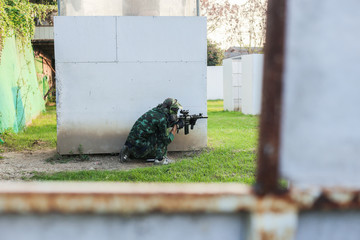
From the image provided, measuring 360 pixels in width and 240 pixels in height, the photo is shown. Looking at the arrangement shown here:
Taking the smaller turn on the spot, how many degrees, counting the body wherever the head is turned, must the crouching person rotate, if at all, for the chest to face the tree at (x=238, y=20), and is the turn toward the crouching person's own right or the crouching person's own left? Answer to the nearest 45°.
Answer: approximately 90° to the crouching person's own left

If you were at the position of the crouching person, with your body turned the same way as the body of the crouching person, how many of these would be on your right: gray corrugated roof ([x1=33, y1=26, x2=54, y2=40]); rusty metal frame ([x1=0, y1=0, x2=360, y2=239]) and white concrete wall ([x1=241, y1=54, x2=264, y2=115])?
1

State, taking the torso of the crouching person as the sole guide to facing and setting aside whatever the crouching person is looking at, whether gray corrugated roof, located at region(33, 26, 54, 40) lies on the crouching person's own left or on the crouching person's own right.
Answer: on the crouching person's own left

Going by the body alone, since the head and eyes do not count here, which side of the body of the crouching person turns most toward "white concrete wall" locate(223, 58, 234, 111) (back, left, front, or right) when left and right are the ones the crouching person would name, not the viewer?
left

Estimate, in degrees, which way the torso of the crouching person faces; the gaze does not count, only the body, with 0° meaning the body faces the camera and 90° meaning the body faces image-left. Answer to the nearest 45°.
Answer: approximately 270°

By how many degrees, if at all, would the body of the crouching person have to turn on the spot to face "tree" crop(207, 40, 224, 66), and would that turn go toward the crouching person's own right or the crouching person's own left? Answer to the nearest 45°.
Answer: approximately 90° to the crouching person's own left

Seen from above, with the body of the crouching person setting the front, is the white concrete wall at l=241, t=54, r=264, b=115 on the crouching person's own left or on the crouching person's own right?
on the crouching person's own left

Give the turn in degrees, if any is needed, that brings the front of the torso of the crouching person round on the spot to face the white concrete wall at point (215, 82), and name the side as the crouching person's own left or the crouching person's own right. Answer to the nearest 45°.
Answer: approximately 90° to the crouching person's own left
